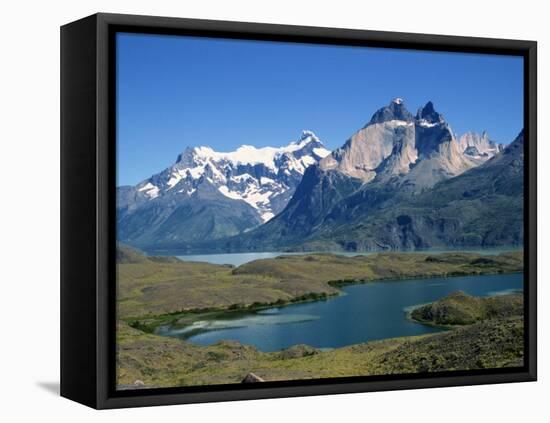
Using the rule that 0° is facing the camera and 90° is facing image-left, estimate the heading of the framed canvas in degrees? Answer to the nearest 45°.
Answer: approximately 315°
